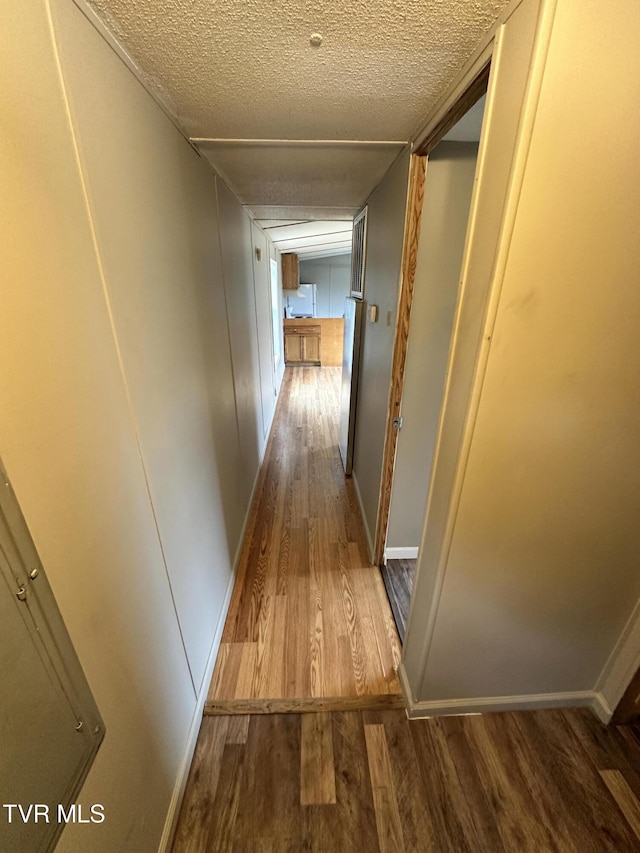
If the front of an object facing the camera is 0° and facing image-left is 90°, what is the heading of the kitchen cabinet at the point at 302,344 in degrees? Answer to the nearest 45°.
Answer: approximately 0°

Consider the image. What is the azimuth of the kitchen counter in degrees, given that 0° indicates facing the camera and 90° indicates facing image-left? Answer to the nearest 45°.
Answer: approximately 0°
